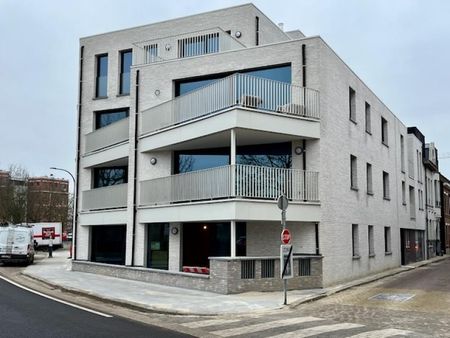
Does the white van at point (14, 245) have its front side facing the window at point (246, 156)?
no

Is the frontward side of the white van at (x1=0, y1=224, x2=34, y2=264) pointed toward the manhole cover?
no

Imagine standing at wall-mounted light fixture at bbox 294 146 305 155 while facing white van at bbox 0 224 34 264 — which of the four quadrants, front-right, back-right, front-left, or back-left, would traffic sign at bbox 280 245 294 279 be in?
back-left
